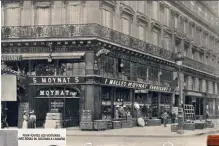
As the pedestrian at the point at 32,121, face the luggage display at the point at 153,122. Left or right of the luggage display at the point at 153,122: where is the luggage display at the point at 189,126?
right
